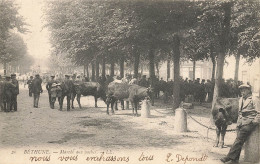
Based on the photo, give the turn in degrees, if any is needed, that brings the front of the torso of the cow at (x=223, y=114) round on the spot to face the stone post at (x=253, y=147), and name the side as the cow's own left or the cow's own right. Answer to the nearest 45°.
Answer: approximately 45° to the cow's own left

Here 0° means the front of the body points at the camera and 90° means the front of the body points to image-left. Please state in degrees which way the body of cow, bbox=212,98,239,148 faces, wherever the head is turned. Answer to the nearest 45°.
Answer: approximately 45°
